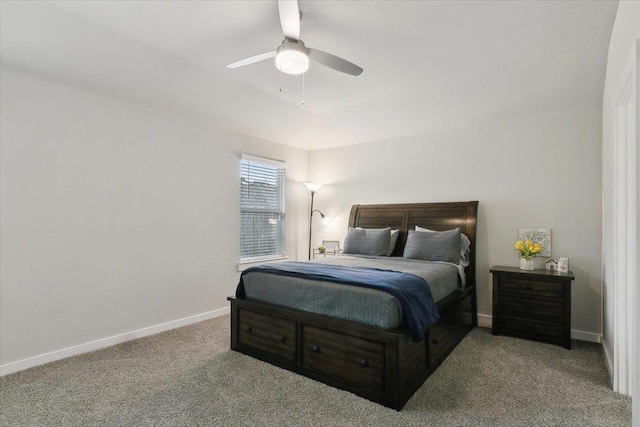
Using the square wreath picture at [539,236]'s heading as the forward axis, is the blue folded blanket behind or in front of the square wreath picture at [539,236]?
in front

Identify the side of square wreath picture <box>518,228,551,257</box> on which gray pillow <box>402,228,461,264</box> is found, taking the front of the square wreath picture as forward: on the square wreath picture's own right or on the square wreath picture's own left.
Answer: on the square wreath picture's own right

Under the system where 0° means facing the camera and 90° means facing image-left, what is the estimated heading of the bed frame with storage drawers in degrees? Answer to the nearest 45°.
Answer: approximately 45°

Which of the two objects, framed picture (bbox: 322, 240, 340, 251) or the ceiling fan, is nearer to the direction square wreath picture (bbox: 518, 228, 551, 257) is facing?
the ceiling fan

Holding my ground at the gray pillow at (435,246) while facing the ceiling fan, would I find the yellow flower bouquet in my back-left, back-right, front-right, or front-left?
back-left
